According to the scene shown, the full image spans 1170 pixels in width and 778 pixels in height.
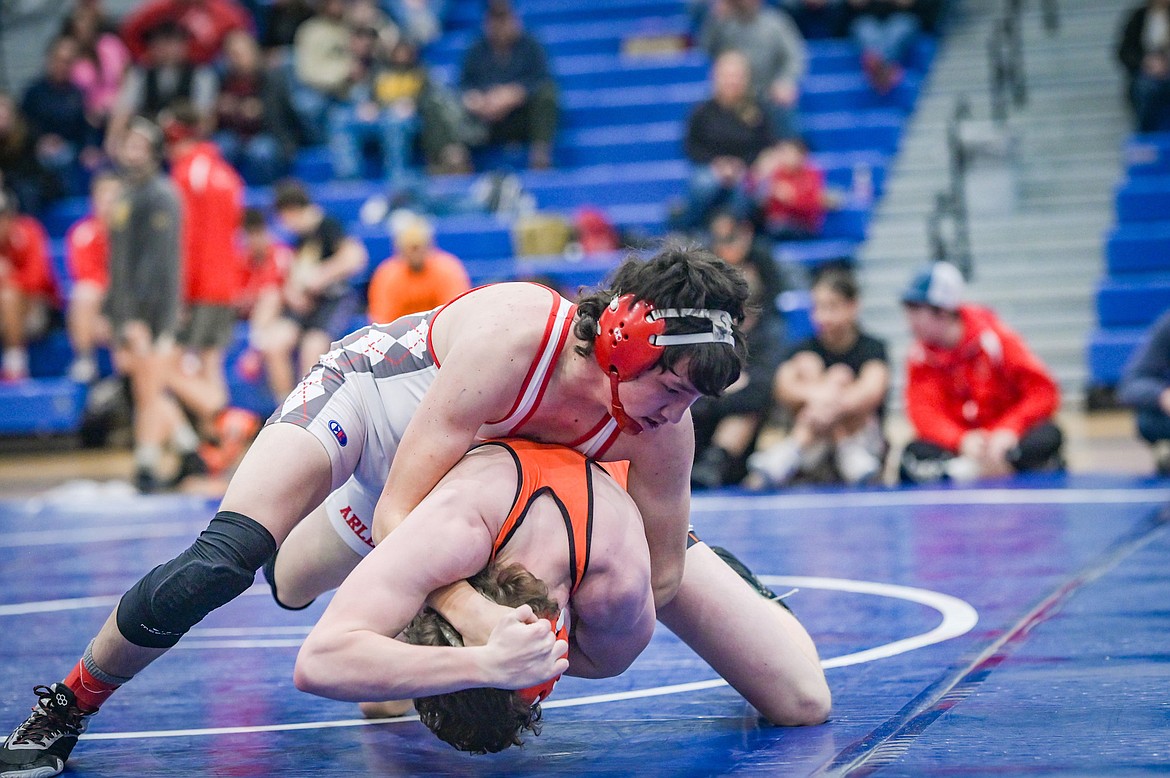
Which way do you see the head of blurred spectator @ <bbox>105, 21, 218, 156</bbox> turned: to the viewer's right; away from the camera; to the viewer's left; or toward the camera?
toward the camera

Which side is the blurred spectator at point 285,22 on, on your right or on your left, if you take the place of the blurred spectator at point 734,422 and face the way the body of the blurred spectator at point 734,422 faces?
on your right

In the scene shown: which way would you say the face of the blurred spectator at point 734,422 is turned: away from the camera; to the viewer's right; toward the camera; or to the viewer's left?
toward the camera

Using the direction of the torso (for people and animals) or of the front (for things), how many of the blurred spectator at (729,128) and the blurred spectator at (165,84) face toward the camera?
2

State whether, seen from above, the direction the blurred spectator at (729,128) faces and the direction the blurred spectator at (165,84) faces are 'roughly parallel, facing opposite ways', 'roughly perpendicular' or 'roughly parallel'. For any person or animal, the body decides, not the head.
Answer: roughly parallel

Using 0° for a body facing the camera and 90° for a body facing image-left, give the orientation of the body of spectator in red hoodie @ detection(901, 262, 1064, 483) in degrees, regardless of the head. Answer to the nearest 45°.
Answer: approximately 45°

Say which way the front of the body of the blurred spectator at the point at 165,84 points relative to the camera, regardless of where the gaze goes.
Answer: toward the camera

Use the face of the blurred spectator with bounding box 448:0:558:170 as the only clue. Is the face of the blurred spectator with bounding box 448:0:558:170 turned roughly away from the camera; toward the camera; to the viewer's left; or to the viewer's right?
toward the camera

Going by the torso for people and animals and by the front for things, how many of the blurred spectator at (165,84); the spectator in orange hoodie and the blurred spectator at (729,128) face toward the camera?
3

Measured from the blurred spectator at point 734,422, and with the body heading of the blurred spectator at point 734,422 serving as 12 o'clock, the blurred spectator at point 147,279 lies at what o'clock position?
the blurred spectator at point 147,279 is roughly at 2 o'clock from the blurred spectator at point 734,422.

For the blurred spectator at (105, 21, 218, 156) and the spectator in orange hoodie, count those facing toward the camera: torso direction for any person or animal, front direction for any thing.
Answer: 2

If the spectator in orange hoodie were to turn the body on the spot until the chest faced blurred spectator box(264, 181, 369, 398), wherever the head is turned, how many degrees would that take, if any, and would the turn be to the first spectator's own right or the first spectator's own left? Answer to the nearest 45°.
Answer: approximately 135° to the first spectator's own right

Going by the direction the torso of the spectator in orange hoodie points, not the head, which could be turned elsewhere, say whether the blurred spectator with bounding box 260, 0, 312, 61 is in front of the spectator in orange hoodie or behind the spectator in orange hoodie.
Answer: behind
